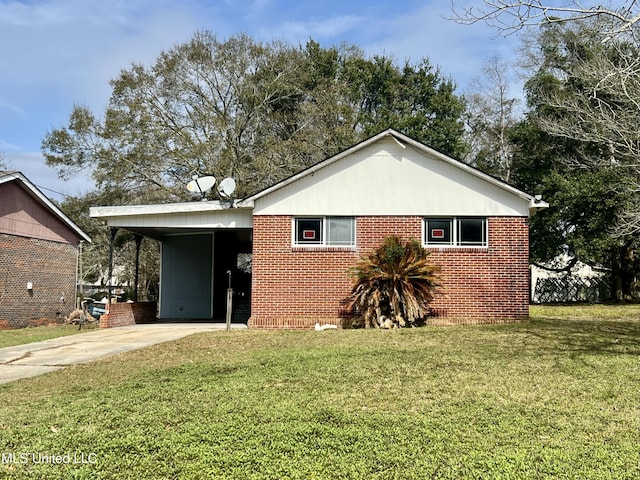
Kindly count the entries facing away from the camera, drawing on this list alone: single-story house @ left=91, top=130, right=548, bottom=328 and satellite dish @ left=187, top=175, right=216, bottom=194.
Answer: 0

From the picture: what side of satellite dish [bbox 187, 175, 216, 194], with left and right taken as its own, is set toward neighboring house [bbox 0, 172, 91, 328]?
right

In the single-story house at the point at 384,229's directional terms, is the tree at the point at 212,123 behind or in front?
behind

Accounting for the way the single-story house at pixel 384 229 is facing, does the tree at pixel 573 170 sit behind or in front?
behind

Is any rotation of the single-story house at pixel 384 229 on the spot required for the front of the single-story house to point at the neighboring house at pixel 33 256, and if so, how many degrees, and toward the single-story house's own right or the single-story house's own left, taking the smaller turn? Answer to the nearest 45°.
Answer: approximately 135° to the single-story house's own right

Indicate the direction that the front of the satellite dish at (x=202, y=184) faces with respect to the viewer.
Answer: facing the viewer and to the left of the viewer

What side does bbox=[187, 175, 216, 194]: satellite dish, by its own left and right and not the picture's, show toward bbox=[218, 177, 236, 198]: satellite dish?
left

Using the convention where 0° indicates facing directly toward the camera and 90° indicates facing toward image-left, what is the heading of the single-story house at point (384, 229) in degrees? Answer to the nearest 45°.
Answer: approximately 0°

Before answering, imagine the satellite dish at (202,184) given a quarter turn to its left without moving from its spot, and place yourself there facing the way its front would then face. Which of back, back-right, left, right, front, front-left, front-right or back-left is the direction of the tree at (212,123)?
back-left

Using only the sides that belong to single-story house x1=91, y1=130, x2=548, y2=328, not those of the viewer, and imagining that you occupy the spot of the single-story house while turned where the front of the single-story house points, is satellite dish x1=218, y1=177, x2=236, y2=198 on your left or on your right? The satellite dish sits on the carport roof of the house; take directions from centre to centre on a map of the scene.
on your right

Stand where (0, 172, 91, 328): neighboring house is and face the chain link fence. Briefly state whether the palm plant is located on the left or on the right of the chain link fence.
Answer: right
